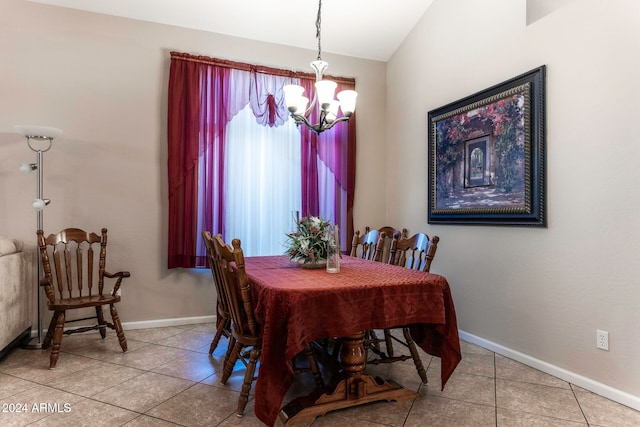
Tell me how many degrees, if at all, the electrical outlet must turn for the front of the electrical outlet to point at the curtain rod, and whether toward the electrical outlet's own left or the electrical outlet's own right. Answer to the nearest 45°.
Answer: approximately 45° to the electrical outlet's own right

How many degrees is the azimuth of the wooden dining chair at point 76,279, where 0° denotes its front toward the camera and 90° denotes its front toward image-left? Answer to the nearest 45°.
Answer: approximately 315°

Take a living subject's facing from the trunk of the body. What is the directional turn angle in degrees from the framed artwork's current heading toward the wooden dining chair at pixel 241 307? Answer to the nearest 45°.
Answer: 0° — it already faces it

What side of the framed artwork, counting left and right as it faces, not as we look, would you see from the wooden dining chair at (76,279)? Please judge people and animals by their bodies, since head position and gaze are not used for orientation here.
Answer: front

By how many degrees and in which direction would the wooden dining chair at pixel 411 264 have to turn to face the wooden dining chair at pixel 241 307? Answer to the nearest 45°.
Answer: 0° — it already faces it

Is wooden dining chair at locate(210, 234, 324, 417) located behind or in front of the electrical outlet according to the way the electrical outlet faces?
in front

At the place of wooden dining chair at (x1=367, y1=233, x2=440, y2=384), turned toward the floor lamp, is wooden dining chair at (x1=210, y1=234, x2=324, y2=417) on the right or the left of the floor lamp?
left

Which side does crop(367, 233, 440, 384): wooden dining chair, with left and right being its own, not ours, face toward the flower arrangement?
front

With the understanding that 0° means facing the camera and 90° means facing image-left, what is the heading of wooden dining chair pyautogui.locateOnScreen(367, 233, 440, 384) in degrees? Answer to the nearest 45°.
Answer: approximately 45°
